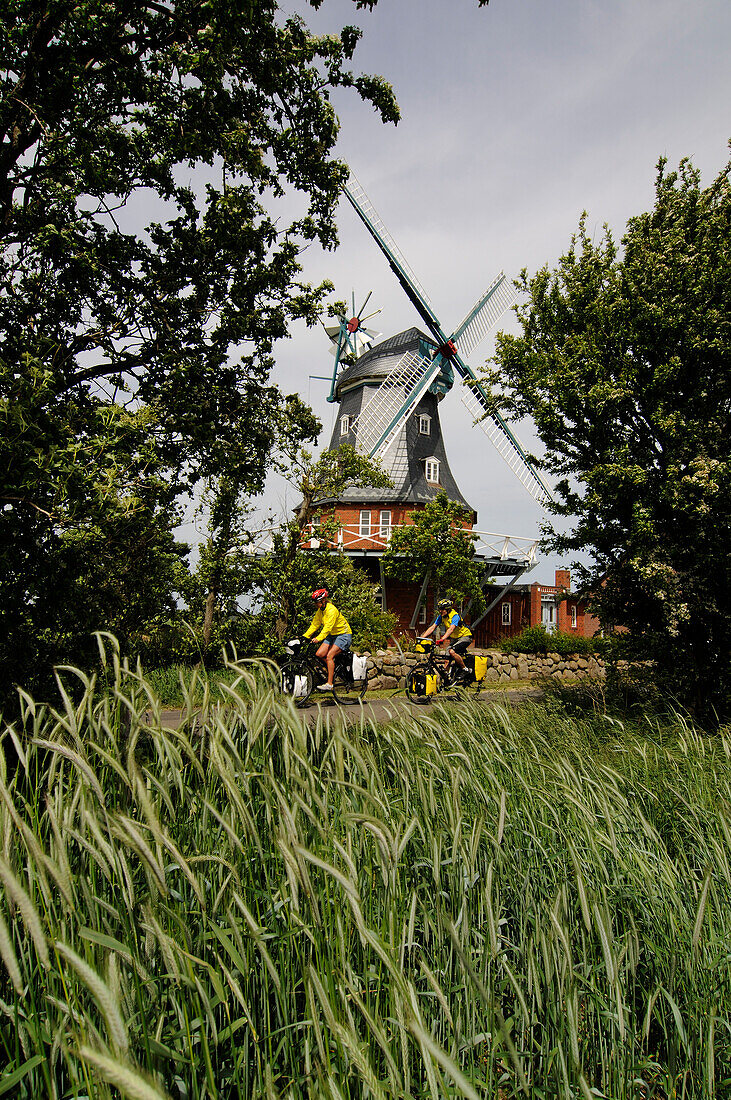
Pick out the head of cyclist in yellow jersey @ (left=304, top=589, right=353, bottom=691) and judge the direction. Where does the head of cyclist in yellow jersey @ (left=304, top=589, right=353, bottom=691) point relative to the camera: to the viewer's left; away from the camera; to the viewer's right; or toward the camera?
to the viewer's left

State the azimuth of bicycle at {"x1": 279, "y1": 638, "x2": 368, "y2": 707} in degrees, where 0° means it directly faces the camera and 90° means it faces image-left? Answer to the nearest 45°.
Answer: approximately 90°

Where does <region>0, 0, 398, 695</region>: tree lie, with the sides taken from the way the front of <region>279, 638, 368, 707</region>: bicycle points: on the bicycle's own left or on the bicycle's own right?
on the bicycle's own left

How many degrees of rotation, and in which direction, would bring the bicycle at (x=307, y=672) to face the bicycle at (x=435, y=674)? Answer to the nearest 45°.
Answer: approximately 135° to its right

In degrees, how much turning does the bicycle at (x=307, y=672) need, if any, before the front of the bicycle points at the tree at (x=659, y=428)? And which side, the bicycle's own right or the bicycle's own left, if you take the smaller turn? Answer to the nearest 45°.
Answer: approximately 135° to the bicycle's own left

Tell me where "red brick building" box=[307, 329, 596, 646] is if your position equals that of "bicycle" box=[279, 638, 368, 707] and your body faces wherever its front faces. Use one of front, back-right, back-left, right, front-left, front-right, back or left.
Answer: right

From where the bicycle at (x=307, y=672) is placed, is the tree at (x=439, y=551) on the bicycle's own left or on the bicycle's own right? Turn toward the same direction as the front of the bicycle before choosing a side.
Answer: on the bicycle's own right
